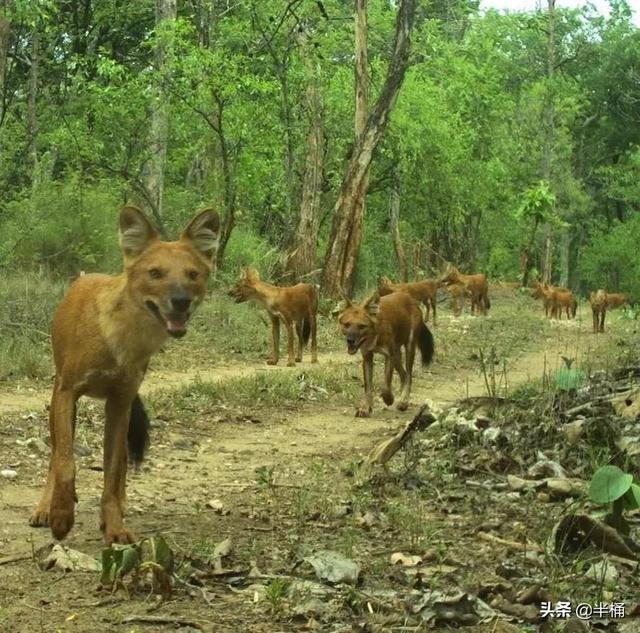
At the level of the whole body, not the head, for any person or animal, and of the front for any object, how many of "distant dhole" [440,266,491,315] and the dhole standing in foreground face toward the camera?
1

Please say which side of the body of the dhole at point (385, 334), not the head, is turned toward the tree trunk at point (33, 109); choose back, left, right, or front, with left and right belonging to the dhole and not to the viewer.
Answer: right

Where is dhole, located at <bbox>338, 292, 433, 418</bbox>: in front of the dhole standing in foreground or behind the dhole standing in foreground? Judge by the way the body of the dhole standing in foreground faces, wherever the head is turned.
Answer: behind

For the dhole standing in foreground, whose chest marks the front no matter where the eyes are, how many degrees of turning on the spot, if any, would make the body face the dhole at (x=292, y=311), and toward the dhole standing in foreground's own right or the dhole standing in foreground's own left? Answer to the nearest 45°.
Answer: approximately 180°

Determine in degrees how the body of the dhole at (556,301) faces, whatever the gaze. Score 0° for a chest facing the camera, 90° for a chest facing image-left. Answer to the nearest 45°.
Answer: approximately 45°

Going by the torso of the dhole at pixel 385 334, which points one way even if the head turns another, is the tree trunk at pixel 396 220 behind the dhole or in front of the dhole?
behind

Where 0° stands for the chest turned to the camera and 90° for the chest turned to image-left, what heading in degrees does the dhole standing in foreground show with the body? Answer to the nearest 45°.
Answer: approximately 0°

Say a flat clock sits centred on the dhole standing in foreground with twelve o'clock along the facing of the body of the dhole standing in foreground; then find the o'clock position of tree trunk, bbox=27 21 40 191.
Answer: The tree trunk is roughly at 6 o'clock from the dhole standing in foreground.

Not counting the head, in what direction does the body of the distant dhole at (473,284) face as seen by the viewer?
to the viewer's left

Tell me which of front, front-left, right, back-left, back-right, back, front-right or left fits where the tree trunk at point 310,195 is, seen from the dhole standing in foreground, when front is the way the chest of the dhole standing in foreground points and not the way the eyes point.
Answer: back

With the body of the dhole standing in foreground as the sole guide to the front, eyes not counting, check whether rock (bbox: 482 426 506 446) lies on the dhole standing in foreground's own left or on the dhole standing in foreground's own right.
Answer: on the dhole standing in foreground's own left

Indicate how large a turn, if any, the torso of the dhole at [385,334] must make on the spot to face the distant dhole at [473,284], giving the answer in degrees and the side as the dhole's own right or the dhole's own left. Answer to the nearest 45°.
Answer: approximately 135° to the dhole's own right

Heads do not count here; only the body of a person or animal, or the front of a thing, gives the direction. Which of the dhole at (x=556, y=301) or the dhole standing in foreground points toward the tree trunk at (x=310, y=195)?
the dhole
